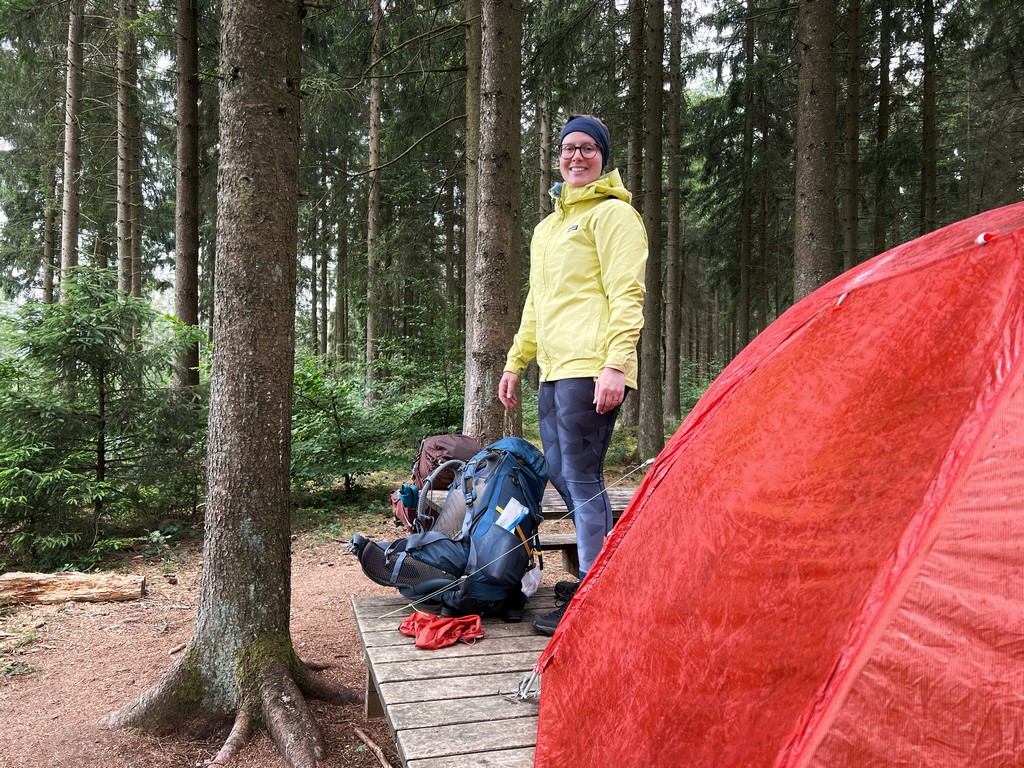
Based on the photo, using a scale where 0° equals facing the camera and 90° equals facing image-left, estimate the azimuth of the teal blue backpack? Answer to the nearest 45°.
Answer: approximately 270°

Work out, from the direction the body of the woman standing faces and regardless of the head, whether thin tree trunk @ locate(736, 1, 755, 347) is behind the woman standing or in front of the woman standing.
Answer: behind

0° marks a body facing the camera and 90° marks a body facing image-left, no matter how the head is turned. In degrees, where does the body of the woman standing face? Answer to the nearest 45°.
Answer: approximately 45°

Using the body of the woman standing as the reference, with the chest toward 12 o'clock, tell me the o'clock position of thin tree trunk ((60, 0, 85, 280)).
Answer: The thin tree trunk is roughly at 3 o'clock from the woman standing.

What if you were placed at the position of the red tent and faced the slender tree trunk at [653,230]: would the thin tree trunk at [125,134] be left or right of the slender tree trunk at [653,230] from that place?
left

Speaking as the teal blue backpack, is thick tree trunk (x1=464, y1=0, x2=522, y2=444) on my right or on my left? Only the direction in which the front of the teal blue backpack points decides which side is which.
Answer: on my left
